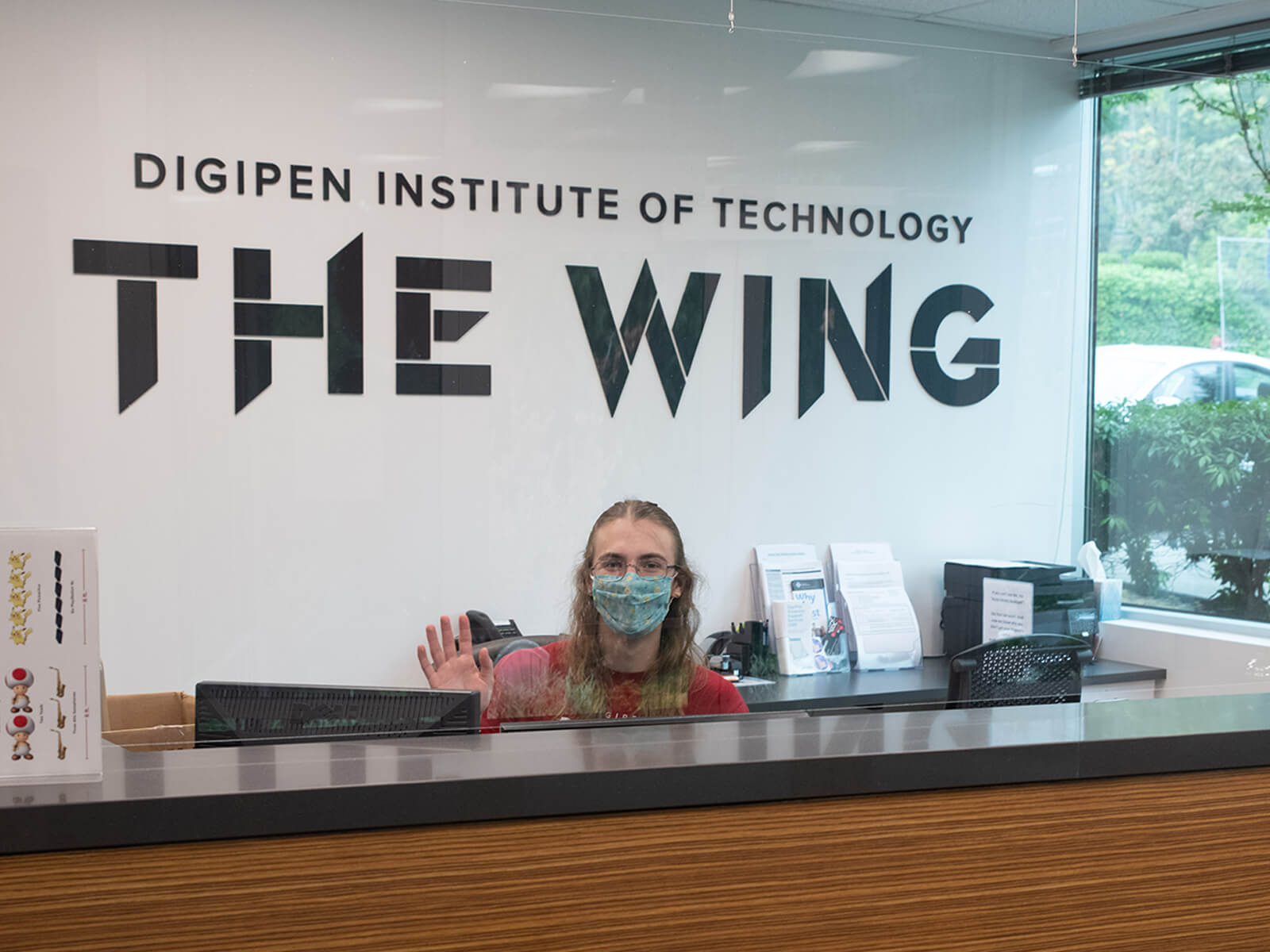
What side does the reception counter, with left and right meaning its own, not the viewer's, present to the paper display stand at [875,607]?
back

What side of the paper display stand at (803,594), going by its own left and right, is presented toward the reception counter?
front

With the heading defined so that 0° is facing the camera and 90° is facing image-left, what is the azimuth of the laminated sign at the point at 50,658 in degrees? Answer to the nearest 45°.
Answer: approximately 0°

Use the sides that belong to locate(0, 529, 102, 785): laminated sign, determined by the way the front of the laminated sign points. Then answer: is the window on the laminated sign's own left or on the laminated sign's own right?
on the laminated sign's own left

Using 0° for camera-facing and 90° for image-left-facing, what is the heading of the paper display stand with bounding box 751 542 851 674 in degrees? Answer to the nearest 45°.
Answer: approximately 0°
